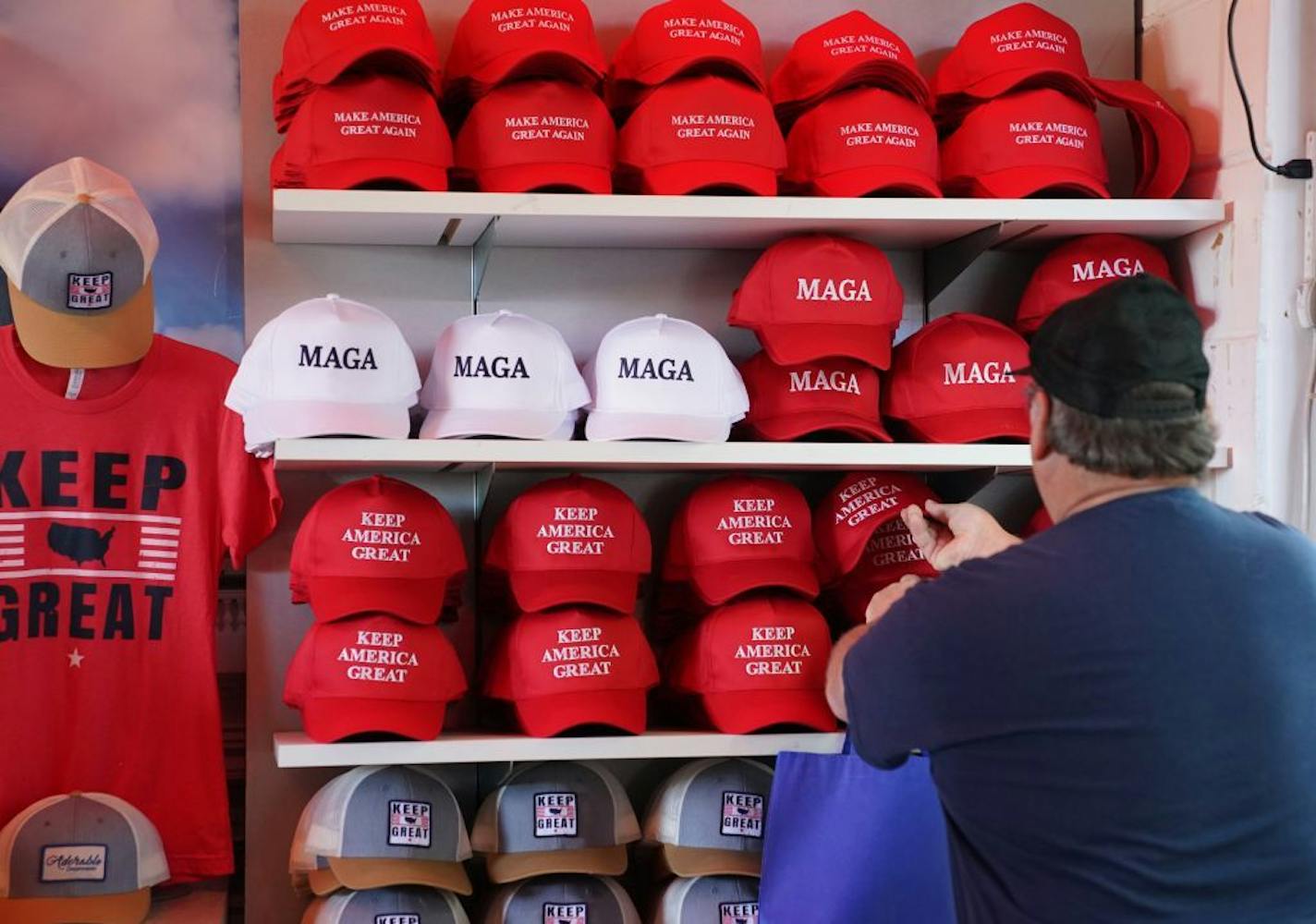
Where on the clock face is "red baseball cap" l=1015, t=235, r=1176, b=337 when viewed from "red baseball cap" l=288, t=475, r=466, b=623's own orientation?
"red baseball cap" l=1015, t=235, r=1176, b=337 is roughly at 9 o'clock from "red baseball cap" l=288, t=475, r=466, b=623.

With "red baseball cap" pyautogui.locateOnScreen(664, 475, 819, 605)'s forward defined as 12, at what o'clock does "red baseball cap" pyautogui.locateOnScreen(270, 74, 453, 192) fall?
"red baseball cap" pyautogui.locateOnScreen(270, 74, 453, 192) is roughly at 4 o'clock from "red baseball cap" pyautogui.locateOnScreen(664, 475, 819, 605).

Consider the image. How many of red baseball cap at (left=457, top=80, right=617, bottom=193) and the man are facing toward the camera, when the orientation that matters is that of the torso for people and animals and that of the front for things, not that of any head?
1

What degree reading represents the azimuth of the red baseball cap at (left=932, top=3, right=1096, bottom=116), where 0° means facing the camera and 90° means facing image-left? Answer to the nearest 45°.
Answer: approximately 315°
